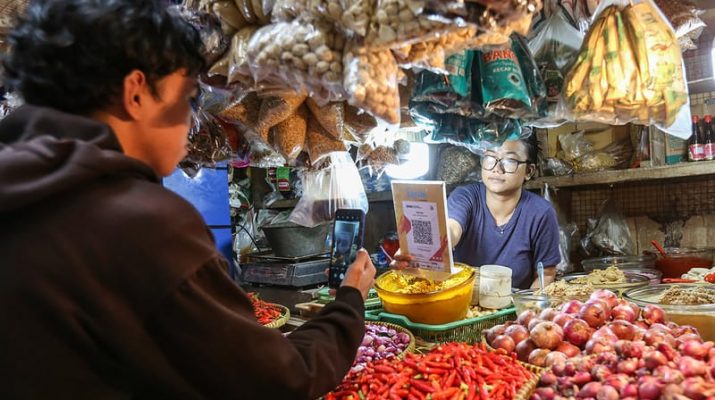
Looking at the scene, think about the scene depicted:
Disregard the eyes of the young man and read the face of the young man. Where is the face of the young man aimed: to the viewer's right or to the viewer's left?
to the viewer's right

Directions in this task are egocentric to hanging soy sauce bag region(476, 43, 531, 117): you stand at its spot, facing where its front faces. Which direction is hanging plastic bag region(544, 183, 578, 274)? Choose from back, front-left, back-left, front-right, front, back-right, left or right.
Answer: back

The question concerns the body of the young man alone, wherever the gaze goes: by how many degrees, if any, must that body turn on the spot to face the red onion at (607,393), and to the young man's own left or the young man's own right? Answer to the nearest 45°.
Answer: approximately 45° to the young man's own right

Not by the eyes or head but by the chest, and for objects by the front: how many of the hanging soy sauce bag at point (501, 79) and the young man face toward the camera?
1

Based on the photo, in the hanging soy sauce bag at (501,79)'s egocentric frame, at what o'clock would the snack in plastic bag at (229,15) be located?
The snack in plastic bag is roughly at 2 o'clock from the hanging soy sauce bag.

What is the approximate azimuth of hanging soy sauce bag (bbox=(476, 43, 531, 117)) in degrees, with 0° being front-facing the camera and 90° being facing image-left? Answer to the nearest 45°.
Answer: approximately 0°

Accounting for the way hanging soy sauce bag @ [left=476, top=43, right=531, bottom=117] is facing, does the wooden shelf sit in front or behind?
behind

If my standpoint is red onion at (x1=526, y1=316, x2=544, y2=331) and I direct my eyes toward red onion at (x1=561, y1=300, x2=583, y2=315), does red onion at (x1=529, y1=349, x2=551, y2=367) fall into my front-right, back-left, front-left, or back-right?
back-right
